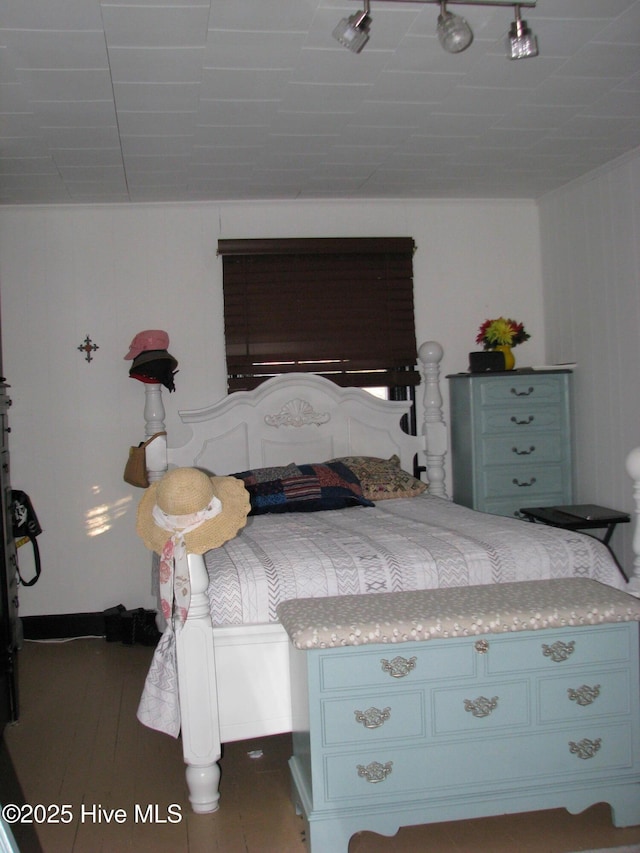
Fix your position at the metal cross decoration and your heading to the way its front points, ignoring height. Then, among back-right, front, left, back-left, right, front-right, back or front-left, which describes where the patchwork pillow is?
front-left

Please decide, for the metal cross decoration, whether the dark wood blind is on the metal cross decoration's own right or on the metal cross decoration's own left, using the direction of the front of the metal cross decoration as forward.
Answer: on the metal cross decoration's own left

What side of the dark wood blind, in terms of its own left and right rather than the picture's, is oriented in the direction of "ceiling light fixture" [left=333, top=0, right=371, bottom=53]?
front

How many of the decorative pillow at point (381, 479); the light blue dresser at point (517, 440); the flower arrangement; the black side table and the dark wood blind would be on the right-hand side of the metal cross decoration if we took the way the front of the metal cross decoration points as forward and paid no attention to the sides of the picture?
0

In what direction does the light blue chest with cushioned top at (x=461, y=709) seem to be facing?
toward the camera

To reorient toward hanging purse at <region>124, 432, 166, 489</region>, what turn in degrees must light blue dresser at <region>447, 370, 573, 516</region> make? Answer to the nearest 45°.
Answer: approximately 90° to its right

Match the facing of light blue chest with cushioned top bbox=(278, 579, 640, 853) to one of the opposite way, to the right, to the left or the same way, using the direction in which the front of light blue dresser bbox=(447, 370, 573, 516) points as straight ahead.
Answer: the same way

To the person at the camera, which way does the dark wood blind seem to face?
facing the viewer

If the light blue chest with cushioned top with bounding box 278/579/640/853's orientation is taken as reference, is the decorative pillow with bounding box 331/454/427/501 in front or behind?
behind

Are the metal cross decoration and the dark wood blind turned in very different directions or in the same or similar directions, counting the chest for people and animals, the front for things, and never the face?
same or similar directions

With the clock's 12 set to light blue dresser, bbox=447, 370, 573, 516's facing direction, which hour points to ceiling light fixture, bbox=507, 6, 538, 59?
The ceiling light fixture is roughly at 12 o'clock from the light blue dresser.

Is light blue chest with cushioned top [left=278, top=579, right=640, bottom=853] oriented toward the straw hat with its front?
no

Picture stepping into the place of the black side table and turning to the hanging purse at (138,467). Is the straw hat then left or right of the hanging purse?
left

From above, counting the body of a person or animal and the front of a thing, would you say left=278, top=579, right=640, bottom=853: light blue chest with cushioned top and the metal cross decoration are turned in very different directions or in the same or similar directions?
same or similar directions

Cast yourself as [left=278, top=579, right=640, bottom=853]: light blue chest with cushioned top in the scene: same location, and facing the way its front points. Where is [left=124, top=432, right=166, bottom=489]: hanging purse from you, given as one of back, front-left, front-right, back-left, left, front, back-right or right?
back-right

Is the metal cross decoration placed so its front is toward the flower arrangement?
no

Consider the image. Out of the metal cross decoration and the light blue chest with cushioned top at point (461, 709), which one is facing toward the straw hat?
the metal cross decoration
